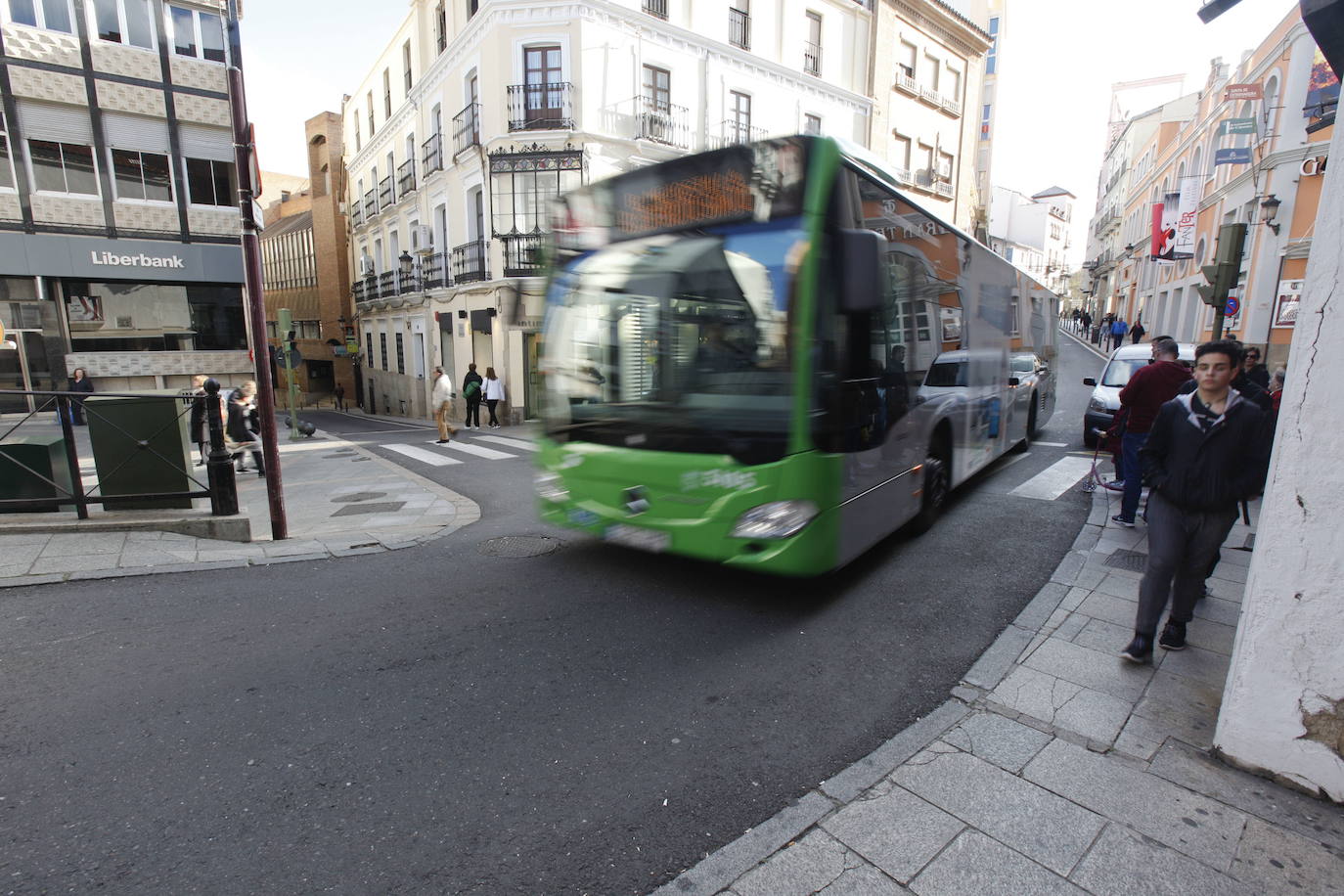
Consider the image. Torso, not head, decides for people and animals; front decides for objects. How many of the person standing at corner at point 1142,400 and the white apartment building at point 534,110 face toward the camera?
1

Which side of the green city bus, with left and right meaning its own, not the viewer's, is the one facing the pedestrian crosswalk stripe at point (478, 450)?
right

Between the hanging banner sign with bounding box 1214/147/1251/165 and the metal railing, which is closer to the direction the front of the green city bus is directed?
the metal railing

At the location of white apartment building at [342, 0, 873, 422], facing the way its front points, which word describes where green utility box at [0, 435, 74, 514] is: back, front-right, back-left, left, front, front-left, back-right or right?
front

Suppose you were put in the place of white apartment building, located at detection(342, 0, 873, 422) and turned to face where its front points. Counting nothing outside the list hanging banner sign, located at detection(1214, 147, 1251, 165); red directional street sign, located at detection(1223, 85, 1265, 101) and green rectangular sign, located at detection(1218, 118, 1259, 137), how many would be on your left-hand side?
3

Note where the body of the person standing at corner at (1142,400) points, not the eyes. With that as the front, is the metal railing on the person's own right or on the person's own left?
on the person's own left

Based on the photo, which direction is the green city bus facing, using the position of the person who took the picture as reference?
facing the viewer and to the left of the viewer

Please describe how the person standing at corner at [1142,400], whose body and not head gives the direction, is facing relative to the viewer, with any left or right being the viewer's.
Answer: facing away from the viewer and to the left of the viewer

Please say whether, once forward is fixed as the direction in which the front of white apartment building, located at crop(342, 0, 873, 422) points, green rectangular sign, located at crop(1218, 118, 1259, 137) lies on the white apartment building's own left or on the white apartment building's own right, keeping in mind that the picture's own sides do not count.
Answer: on the white apartment building's own left

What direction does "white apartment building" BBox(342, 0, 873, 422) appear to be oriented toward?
toward the camera
